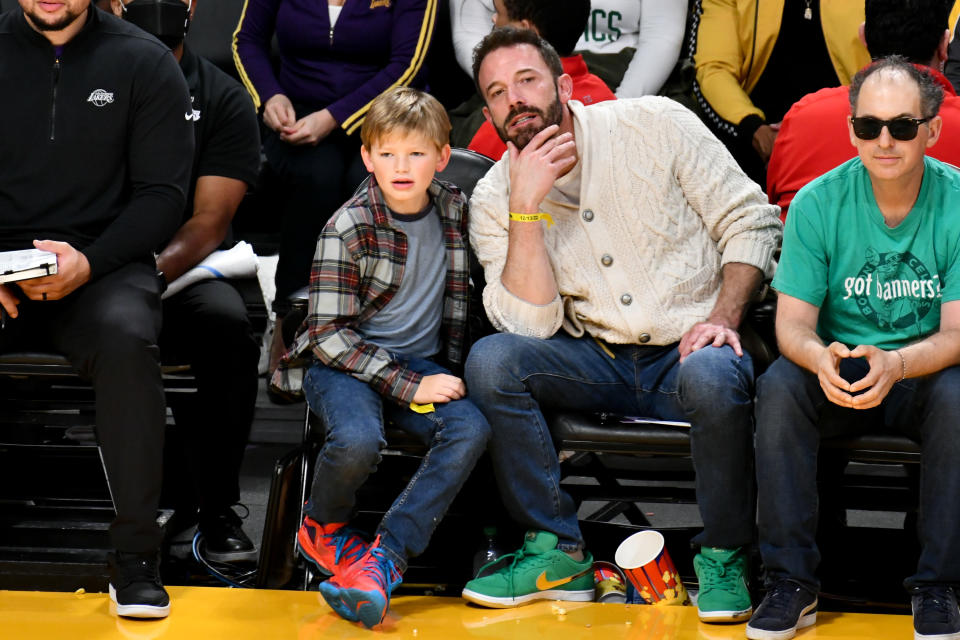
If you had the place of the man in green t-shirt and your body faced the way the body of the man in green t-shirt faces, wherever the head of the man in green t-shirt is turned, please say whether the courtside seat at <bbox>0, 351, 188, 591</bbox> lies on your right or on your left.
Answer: on your right

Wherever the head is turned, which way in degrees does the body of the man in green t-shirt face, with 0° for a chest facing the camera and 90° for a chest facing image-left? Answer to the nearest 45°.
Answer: approximately 0°

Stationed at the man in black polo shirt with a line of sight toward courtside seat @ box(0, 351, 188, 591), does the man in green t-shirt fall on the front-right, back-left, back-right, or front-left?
back-left

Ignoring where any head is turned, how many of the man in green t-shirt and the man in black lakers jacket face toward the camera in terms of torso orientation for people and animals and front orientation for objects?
2

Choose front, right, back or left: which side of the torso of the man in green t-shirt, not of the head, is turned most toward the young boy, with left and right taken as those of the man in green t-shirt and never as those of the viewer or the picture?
right

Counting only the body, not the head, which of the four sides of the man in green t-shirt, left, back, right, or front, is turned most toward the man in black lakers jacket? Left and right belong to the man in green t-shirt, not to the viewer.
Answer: right

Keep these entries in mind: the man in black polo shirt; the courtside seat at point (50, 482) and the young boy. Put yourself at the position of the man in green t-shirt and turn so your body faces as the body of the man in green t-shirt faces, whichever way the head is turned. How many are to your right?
3

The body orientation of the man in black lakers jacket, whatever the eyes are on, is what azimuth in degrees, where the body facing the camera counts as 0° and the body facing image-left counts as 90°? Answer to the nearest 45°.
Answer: approximately 0°

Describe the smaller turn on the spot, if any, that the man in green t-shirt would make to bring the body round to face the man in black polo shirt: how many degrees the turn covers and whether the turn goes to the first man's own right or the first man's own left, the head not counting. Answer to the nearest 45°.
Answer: approximately 90° to the first man's own right
